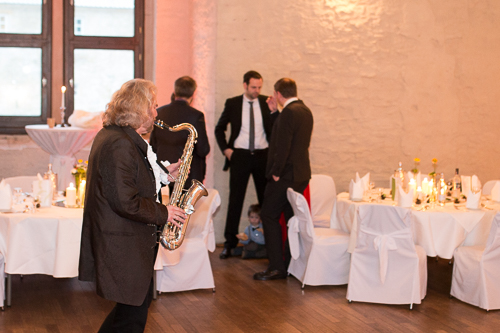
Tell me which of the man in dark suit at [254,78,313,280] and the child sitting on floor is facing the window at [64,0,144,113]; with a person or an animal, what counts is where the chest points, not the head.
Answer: the man in dark suit

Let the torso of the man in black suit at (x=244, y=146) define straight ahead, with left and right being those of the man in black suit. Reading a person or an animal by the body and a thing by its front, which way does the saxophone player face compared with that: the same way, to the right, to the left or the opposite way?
to the left

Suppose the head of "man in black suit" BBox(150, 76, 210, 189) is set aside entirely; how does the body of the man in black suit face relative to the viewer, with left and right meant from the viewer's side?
facing away from the viewer

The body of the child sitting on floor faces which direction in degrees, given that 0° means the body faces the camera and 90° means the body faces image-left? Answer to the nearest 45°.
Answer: approximately 0°

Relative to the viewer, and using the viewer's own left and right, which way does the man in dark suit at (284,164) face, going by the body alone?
facing away from the viewer and to the left of the viewer

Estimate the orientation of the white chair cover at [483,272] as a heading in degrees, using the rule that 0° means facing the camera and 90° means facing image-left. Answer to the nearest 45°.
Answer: approximately 135°

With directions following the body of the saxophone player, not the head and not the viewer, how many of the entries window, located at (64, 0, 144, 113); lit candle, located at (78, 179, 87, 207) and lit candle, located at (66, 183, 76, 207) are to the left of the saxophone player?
3

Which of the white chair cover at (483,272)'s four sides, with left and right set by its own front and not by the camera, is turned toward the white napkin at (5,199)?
left

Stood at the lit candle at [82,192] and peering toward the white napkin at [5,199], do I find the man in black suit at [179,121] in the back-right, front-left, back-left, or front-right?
back-right
